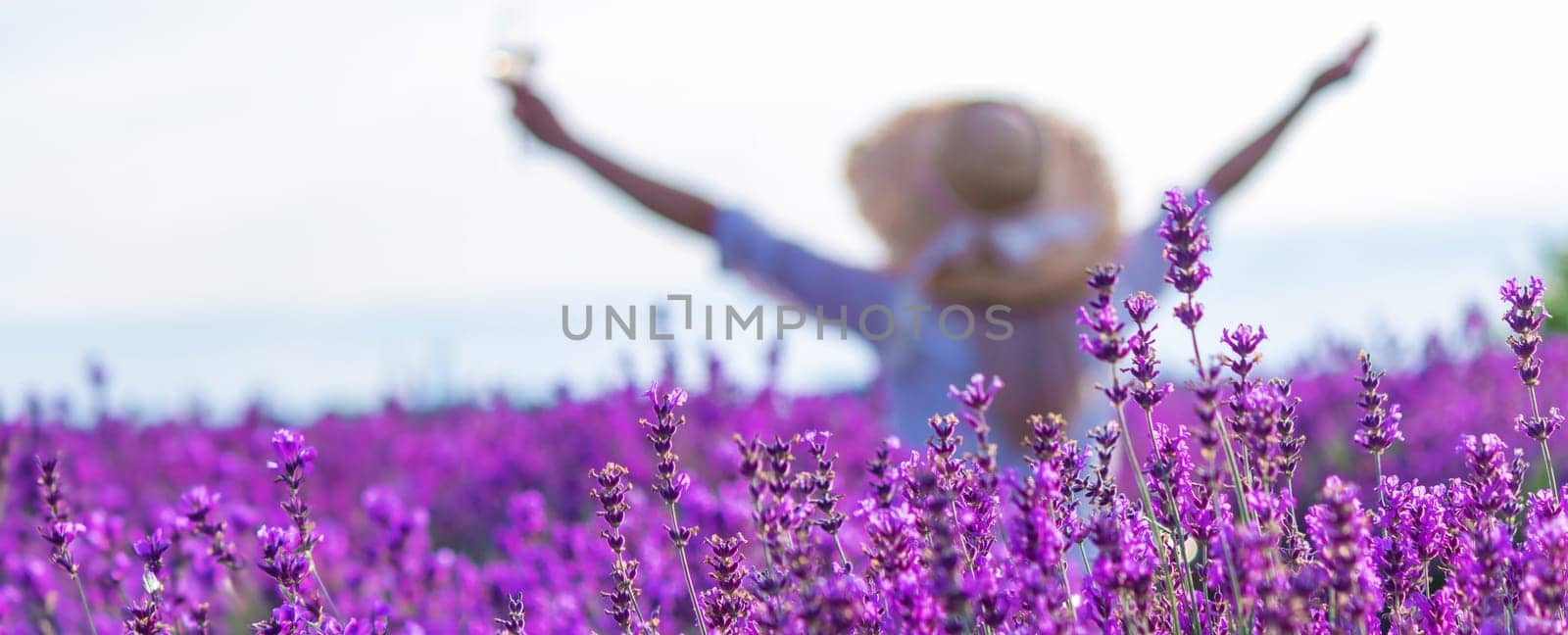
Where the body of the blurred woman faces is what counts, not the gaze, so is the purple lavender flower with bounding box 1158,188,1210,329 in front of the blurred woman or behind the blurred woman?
behind

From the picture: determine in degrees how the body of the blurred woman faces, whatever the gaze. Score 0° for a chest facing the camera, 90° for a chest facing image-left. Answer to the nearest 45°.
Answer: approximately 180°

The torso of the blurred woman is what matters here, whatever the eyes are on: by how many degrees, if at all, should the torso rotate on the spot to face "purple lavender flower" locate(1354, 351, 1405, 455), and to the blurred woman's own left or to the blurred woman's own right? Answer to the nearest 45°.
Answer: approximately 180°

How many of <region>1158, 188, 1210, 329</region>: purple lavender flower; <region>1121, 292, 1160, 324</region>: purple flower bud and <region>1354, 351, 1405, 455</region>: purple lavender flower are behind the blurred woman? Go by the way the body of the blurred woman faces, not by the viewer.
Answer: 3

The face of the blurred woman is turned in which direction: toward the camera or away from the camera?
away from the camera

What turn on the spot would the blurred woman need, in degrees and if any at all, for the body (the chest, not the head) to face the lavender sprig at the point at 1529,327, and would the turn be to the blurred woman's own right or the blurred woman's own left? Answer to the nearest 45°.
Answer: approximately 180°

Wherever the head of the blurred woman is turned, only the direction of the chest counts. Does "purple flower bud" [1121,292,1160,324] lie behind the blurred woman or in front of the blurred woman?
behind

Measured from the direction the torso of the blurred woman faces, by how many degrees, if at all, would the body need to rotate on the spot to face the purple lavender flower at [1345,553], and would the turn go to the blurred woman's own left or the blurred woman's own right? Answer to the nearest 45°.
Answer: approximately 180°
